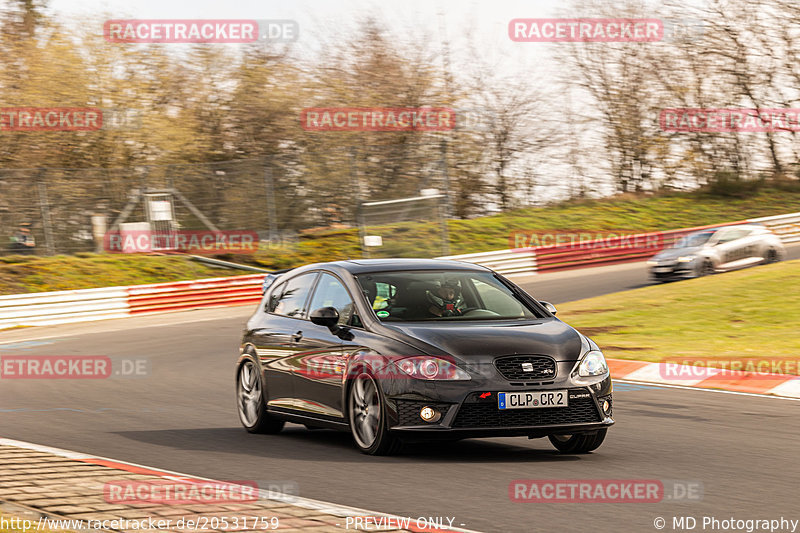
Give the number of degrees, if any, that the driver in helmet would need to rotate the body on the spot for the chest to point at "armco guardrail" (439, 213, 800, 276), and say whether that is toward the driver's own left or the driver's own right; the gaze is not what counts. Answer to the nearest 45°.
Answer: approximately 135° to the driver's own left

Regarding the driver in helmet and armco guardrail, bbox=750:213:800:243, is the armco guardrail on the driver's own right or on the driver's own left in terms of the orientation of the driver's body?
on the driver's own left

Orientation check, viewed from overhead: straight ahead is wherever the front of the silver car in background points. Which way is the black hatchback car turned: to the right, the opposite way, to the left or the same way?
to the left

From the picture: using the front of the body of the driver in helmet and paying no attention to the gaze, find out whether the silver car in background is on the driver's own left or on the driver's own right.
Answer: on the driver's own left

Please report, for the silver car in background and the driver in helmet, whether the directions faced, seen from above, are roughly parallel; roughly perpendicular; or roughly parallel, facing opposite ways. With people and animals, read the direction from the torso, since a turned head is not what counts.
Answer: roughly perpendicular

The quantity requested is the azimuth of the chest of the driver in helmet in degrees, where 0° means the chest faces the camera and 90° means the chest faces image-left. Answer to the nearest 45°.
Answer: approximately 315°

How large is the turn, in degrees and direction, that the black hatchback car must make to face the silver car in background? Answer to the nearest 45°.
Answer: approximately 135° to its left
